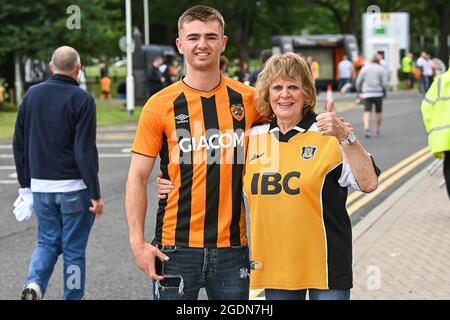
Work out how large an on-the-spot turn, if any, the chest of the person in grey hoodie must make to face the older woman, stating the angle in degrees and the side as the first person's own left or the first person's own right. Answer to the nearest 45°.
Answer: approximately 180°

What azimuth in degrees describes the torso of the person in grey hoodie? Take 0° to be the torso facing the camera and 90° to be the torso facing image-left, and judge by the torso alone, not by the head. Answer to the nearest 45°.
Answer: approximately 180°

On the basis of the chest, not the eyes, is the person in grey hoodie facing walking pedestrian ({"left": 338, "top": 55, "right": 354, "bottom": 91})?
yes

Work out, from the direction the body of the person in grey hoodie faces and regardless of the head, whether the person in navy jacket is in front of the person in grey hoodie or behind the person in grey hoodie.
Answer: behind

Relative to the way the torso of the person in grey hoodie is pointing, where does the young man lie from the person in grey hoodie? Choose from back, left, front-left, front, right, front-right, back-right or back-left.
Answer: back
